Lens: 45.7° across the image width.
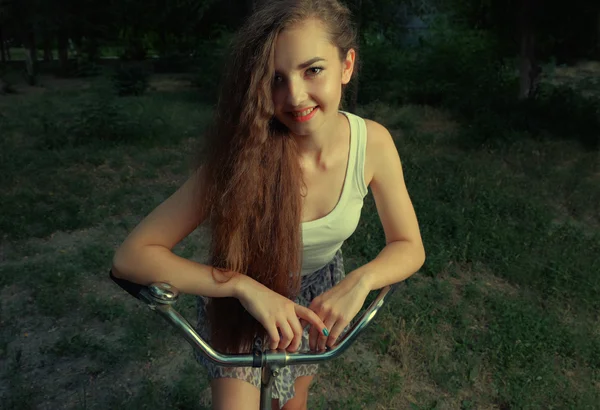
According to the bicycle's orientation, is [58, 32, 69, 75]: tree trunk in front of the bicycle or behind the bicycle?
behind

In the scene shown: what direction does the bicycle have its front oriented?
toward the camera

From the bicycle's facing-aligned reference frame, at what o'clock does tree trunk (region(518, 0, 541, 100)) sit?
The tree trunk is roughly at 7 o'clock from the bicycle.

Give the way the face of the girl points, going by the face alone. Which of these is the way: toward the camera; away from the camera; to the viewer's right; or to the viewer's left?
toward the camera

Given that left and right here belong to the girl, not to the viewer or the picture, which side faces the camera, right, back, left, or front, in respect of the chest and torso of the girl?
front

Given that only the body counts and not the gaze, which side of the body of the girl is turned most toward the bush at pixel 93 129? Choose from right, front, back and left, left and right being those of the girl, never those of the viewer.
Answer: back

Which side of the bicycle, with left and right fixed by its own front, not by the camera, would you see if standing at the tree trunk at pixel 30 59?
back
